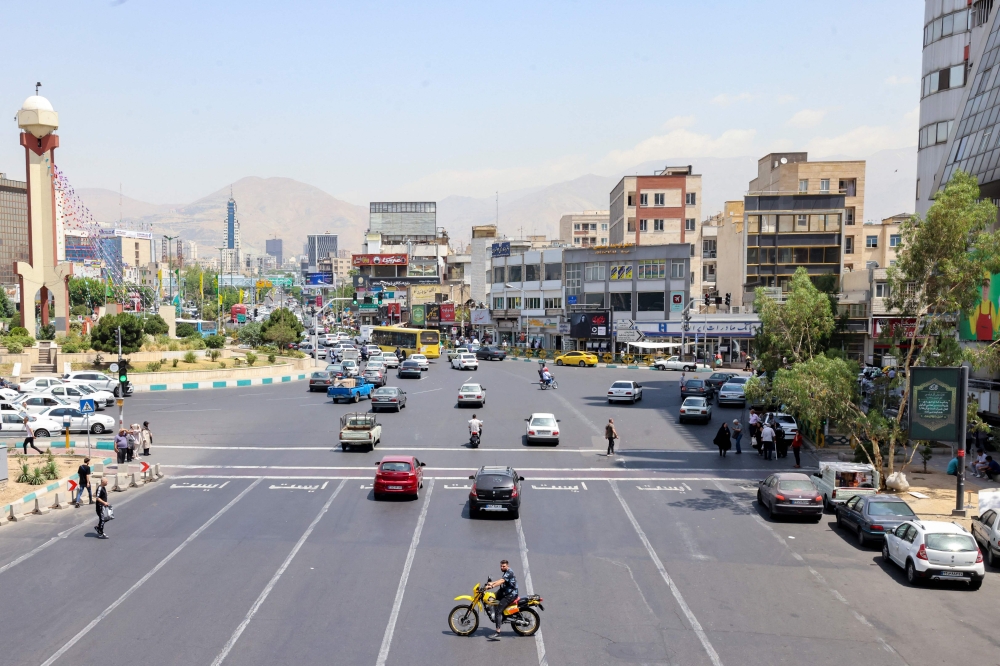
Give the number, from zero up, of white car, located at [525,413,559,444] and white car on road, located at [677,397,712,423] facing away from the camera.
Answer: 2

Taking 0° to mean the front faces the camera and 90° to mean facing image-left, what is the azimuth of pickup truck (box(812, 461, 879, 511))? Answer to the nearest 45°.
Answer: approximately 135°

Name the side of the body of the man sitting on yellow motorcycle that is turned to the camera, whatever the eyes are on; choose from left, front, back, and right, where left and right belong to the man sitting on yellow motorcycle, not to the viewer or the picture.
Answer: left

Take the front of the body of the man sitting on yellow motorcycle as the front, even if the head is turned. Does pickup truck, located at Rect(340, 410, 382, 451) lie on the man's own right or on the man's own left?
on the man's own right

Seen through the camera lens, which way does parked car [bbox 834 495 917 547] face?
facing away from the viewer and to the left of the viewer

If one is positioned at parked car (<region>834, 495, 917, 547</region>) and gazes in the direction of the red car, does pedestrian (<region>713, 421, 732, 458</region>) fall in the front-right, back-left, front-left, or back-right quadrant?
front-right

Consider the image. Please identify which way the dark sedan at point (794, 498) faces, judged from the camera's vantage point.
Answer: facing away from the viewer and to the left of the viewer

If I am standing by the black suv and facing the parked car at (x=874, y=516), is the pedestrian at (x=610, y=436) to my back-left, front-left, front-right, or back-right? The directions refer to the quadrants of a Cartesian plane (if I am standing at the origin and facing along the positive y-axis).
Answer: front-left

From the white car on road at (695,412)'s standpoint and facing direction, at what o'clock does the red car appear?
The red car is roughly at 7 o'clock from the white car on road.
